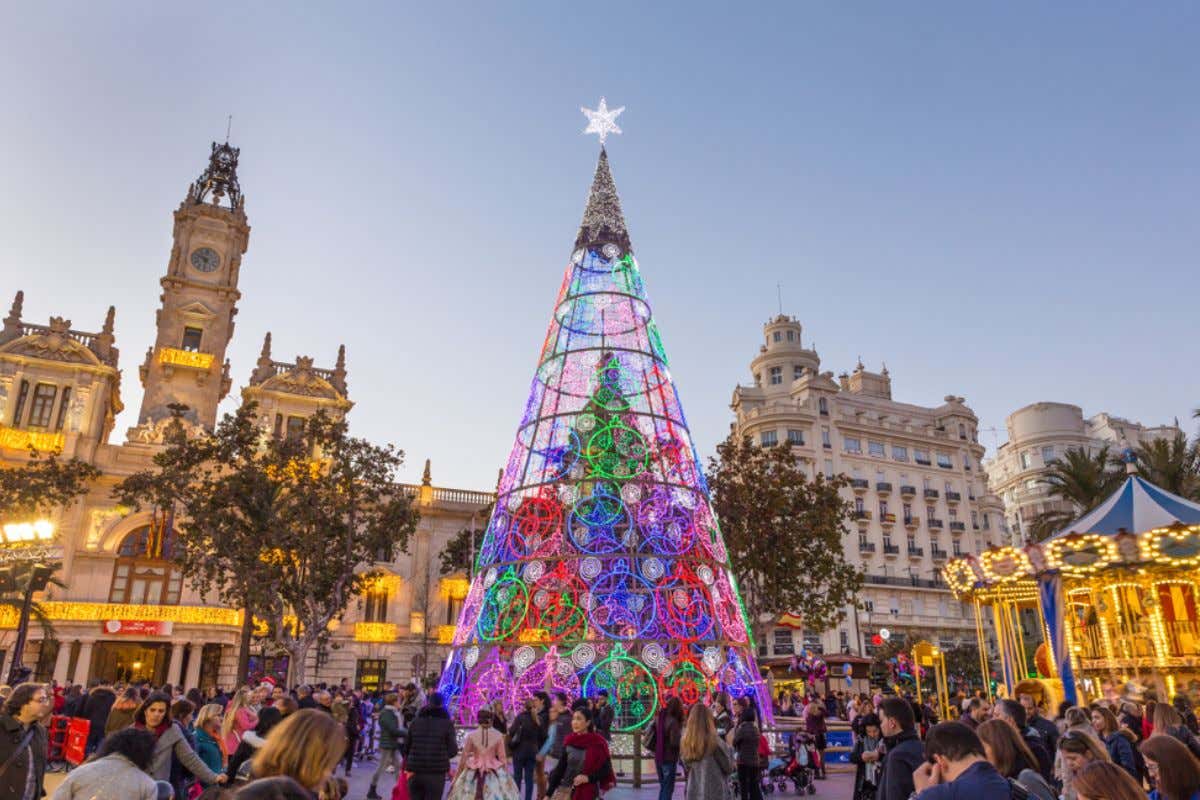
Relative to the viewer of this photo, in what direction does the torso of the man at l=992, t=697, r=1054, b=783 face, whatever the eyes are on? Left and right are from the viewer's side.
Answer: facing to the left of the viewer

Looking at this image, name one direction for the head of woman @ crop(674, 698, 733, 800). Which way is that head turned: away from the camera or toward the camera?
away from the camera

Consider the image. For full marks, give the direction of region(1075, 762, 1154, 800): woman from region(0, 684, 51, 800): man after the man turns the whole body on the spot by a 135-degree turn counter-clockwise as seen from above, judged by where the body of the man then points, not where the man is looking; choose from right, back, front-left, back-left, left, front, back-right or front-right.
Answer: back-right

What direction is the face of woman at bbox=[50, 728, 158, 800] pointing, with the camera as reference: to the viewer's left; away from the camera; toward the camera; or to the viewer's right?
away from the camera

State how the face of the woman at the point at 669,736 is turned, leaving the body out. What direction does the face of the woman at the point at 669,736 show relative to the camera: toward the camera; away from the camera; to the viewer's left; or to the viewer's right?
away from the camera

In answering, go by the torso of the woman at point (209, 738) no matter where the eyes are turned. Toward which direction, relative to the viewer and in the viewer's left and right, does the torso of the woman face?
facing the viewer and to the right of the viewer

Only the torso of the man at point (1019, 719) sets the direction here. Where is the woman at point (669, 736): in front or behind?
in front

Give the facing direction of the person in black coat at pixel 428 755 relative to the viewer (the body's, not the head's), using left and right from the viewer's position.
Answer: facing away from the viewer

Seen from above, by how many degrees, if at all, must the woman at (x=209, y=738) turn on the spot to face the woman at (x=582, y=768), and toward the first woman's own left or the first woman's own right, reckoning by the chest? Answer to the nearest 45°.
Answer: approximately 45° to the first woman's own left

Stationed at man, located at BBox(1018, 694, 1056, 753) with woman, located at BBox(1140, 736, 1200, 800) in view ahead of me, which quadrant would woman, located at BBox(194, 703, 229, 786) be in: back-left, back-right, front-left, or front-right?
front-right

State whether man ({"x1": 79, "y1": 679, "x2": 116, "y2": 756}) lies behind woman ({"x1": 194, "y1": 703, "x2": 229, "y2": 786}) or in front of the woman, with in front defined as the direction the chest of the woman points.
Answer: behind

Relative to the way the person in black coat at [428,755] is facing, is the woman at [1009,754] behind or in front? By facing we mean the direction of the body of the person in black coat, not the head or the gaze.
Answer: behind

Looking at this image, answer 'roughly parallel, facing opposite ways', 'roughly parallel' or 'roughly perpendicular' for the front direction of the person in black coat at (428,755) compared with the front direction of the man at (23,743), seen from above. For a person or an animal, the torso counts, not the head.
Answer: roughly perpendicular

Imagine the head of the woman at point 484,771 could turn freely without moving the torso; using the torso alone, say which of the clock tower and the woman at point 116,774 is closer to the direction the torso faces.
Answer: the clock tower

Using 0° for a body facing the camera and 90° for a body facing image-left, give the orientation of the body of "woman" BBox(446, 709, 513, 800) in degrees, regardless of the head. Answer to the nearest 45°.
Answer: approximately 180°
